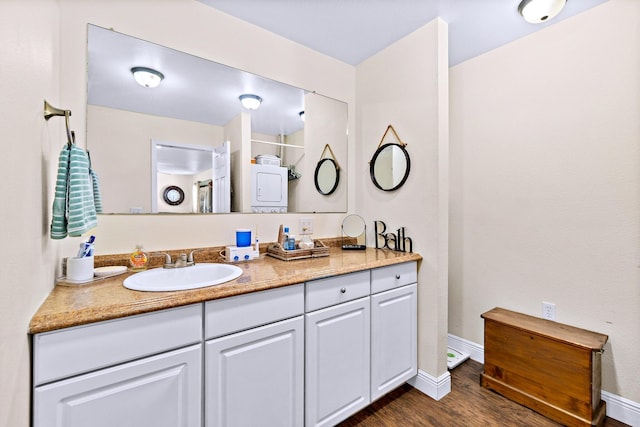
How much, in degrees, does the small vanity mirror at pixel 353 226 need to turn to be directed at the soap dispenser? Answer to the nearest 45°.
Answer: approximately 45° to its right

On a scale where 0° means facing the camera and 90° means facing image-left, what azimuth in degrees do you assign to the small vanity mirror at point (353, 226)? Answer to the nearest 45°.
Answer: approximately 0°

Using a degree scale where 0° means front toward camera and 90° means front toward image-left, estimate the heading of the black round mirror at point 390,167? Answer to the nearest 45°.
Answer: approximately 45°

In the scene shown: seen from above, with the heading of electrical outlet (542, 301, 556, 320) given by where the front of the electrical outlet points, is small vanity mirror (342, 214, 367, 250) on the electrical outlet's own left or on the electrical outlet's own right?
on the electrical outlet's own right

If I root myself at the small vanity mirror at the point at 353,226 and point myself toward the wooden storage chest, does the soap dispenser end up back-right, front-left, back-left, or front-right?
back-right

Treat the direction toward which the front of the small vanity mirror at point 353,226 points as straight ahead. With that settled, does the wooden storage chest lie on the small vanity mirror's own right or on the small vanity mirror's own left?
on the small vanity mirror's own left
